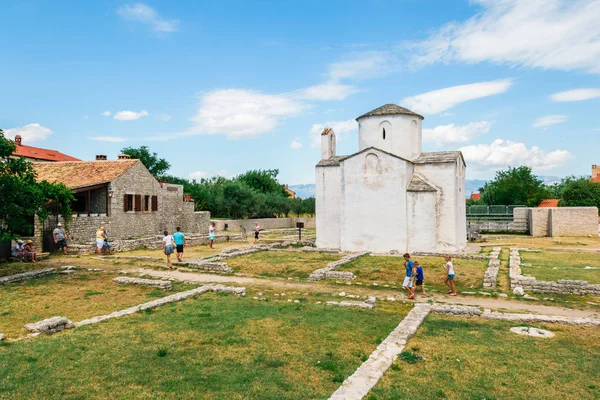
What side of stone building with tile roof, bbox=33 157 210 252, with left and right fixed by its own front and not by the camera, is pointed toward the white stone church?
left

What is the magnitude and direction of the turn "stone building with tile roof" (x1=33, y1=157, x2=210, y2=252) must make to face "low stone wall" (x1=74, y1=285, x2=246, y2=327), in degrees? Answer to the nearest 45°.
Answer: approximately 45° to its left

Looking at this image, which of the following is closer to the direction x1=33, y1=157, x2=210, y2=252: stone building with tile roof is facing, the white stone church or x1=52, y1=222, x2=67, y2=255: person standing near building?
the person standing near building

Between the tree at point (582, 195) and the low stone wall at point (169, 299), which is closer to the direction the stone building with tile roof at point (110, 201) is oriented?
the low stone wall

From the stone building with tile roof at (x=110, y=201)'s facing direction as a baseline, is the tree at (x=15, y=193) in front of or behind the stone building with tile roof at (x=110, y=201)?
in front

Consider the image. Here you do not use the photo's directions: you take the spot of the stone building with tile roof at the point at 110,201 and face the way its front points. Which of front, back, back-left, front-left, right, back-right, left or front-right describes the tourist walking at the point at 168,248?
front-left

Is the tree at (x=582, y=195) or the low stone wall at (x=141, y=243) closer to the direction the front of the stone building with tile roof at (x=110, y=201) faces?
the low stone wall

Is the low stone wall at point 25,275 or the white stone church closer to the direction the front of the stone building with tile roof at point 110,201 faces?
the low stone wall

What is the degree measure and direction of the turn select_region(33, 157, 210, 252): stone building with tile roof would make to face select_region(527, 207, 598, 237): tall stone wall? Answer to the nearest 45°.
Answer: approximately 135° to its left

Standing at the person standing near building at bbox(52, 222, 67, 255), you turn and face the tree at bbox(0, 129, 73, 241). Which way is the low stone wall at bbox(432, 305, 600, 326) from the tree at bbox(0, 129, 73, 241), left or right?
left

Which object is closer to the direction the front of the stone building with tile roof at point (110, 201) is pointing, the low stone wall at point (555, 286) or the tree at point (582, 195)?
the low stone wall

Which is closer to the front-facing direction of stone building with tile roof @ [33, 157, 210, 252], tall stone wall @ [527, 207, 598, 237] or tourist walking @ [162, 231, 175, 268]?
the tourist walking

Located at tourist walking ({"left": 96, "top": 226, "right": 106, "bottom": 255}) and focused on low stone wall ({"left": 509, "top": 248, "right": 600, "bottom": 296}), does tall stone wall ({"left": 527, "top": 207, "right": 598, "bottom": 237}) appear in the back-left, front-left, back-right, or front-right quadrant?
front-left

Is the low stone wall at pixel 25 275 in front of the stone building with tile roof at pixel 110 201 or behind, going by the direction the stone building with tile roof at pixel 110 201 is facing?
in front
